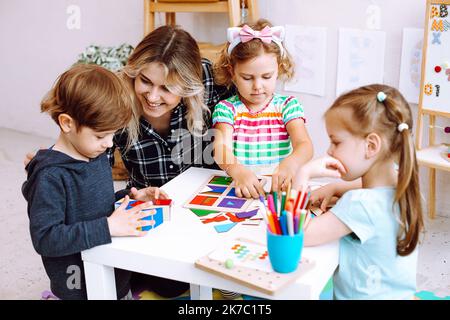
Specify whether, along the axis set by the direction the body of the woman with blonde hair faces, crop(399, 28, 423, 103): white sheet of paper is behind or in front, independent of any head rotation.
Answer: behind

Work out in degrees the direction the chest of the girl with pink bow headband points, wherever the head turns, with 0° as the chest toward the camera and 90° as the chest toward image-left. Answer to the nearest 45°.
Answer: approximately 0°

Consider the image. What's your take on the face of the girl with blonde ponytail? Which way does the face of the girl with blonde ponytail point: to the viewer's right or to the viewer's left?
to the viewer's left

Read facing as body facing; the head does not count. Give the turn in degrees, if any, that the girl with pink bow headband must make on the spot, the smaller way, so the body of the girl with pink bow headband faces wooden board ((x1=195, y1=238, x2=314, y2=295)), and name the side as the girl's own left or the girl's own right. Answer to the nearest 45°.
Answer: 0° — they already face it

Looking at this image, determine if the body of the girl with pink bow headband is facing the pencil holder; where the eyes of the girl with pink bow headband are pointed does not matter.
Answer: yes

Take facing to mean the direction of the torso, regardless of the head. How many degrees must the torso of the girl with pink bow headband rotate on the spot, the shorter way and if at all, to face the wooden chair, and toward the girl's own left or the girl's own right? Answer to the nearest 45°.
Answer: approximately 180°

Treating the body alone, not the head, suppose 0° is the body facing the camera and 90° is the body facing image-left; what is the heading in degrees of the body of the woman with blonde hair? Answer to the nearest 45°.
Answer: approximately 45°

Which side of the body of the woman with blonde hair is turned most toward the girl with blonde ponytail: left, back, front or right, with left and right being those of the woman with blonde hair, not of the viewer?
left
